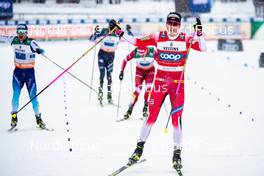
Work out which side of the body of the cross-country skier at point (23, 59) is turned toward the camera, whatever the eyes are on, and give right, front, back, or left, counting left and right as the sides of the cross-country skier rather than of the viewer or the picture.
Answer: front

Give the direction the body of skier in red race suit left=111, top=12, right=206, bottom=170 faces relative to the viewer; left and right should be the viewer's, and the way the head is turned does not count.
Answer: facing the viewer

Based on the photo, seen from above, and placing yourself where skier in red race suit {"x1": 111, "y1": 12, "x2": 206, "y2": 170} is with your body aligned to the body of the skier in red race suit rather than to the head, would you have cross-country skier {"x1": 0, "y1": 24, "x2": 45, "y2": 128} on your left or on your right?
on your right

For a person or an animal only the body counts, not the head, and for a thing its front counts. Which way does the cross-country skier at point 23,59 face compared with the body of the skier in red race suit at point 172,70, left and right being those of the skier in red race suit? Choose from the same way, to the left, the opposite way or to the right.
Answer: the same way

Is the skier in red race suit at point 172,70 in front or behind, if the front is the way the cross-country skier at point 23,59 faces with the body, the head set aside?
in front

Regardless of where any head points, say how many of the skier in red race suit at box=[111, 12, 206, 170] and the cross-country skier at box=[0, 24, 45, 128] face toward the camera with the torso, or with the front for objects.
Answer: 2
